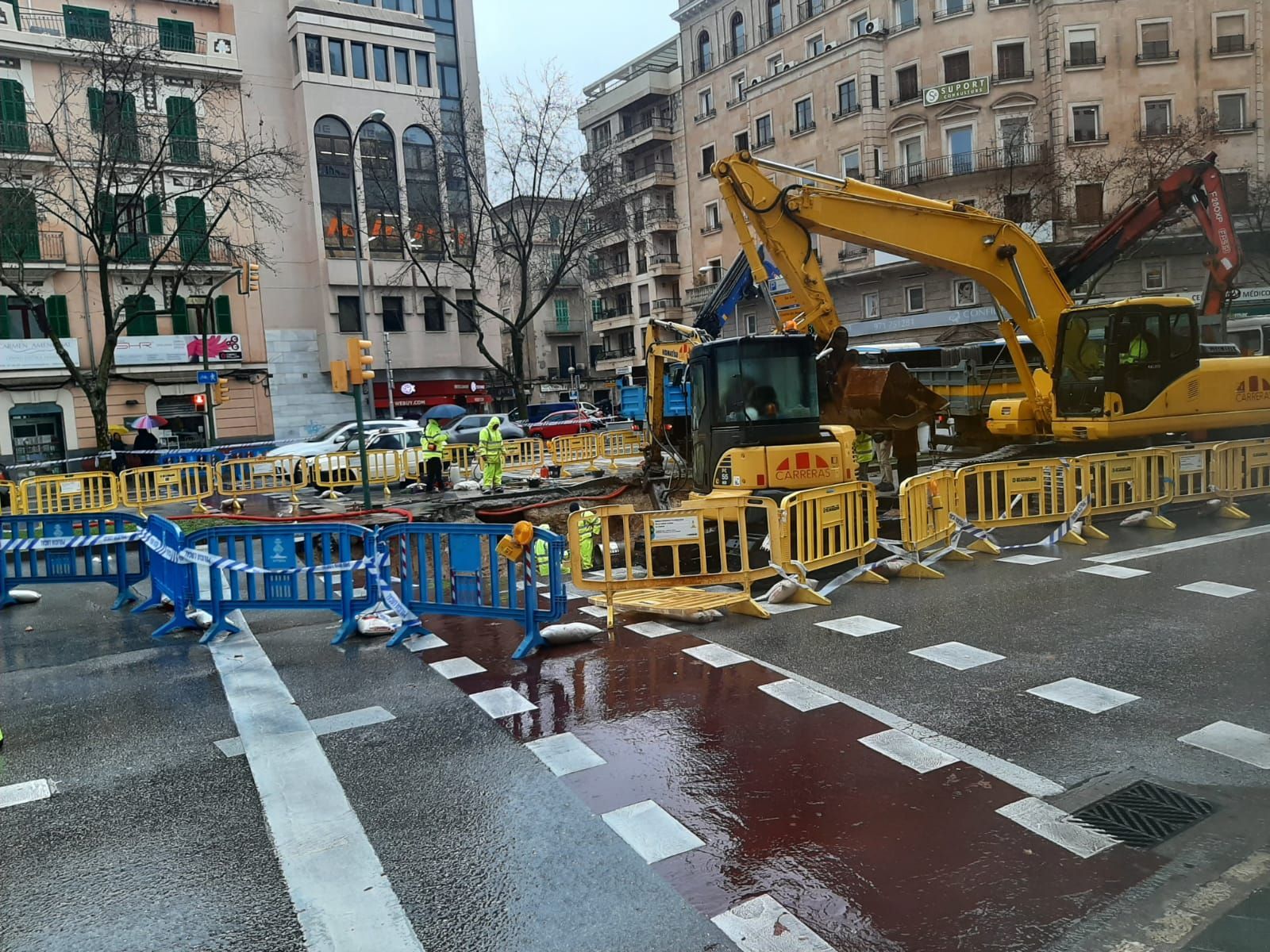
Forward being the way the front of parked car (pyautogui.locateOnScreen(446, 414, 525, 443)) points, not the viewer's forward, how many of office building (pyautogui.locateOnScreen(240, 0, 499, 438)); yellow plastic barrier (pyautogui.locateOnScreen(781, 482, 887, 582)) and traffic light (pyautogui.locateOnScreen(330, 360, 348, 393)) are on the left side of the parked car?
2

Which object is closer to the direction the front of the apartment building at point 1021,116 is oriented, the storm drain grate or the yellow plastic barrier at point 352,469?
the yellow plastic barrier

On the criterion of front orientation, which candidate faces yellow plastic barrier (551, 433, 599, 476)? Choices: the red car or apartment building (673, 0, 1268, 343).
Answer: the apartment building

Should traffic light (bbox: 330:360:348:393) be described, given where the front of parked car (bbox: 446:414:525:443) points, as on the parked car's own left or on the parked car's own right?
on the parked car's own left

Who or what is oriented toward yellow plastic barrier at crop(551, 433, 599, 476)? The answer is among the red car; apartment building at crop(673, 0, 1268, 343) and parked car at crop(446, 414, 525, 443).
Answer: the apartment building

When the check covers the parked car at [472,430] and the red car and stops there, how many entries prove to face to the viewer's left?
2

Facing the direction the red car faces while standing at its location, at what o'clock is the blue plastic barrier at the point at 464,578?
The blue plastic barrier is roughly at 9 o'clock from the red car.

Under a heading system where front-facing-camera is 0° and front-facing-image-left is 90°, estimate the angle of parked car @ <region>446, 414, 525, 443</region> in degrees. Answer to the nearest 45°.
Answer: approximately 90°

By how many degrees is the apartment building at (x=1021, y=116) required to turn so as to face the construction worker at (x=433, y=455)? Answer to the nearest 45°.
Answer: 0° — it already faces them

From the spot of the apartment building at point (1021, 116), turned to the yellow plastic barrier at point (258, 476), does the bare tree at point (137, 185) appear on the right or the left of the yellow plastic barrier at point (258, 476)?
right

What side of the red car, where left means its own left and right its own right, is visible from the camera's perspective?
left

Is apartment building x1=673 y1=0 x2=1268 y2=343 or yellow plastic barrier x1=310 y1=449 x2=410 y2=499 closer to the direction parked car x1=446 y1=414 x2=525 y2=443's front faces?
the yellow plastic barrier

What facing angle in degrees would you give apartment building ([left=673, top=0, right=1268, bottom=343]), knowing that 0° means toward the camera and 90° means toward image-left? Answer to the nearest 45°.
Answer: approximately 45°

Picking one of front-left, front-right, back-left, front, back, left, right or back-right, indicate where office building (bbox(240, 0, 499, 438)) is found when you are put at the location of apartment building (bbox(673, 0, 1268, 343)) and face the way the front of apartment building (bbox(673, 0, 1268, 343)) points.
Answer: front-right
